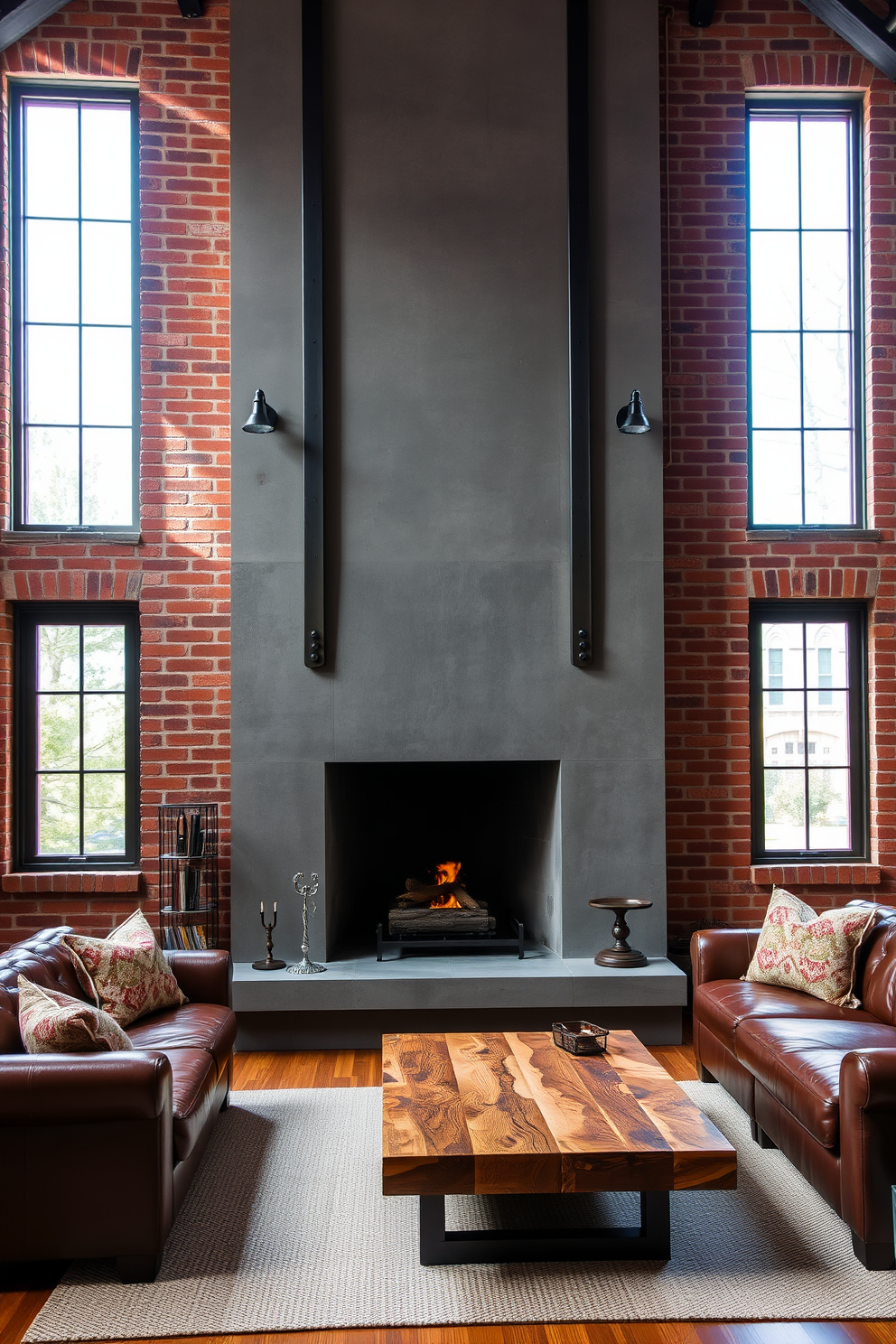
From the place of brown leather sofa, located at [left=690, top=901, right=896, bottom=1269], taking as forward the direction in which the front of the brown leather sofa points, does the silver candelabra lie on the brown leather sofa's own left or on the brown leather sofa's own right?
on the brown leather sofa's own right

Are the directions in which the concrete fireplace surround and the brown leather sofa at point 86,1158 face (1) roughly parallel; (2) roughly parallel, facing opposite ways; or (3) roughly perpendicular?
roughly perpendicular

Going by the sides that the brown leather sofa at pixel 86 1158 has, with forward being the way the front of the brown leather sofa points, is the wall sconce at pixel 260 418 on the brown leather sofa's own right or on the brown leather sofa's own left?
on the brown leather sofa's own left

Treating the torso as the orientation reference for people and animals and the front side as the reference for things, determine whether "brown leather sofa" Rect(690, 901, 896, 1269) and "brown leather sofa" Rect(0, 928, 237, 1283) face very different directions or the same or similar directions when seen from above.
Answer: very different directions

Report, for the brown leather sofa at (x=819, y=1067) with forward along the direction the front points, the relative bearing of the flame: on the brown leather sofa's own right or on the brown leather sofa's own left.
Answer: on the brown leather sofa's own right

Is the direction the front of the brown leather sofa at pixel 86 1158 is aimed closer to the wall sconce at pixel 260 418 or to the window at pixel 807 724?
the window

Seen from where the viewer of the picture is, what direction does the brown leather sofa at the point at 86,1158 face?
facing to the right of the viewer

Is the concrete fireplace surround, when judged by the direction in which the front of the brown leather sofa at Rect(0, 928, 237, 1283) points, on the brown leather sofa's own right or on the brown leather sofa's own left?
on the brown leather sofa's own left

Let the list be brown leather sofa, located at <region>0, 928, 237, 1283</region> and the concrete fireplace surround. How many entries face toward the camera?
1

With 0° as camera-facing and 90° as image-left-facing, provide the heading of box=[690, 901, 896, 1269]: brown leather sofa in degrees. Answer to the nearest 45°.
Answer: approximately 45°
